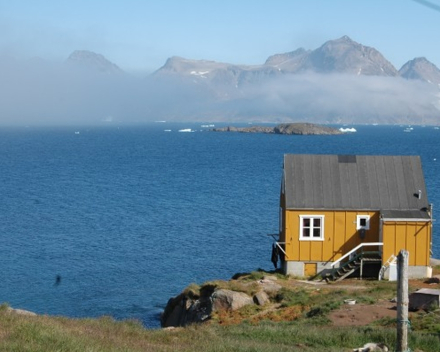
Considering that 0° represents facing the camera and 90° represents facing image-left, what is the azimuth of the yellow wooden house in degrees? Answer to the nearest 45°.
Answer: approximately 0°

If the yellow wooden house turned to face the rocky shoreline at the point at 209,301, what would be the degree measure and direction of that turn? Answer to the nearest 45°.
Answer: approximately 45° to its right
